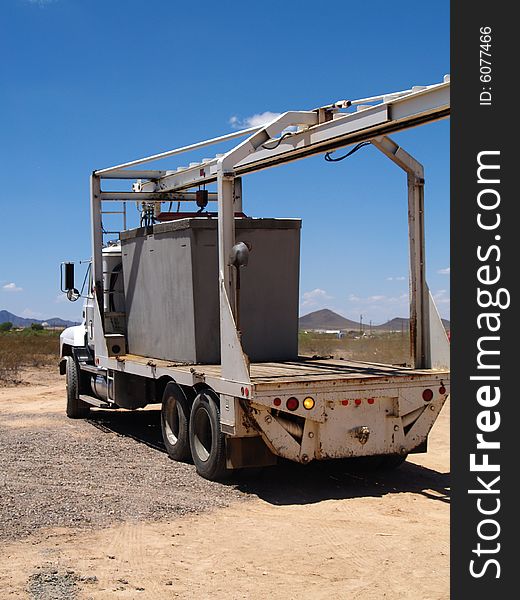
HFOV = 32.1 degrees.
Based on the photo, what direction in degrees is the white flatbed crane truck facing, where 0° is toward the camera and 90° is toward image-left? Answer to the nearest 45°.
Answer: approximately 135°
